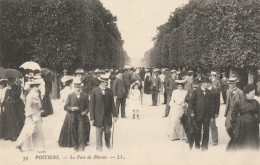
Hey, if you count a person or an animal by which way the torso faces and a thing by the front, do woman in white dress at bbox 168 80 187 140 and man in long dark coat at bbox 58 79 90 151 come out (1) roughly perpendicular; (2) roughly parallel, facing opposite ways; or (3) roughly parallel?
roughly parallel

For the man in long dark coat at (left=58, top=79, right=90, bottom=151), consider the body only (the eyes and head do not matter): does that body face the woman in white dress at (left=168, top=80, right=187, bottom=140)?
no

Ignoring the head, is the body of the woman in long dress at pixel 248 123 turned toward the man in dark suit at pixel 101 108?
no

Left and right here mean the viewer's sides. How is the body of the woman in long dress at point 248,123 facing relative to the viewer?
facing the viewer and to the right of the viewer

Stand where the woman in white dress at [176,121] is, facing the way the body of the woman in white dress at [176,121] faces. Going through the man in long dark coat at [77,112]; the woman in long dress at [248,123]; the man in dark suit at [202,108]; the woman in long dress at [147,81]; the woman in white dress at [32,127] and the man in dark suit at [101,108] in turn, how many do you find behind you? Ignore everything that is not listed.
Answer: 1

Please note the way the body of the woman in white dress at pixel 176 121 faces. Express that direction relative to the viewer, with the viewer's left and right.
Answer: facing the viewer

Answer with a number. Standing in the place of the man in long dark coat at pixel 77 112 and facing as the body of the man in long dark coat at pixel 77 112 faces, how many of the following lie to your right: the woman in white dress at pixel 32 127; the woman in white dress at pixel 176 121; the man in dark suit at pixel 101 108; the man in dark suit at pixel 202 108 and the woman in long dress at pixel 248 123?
1

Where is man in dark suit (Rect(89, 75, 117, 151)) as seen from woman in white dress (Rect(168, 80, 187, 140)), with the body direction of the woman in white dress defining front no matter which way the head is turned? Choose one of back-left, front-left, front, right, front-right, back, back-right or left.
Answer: front-right

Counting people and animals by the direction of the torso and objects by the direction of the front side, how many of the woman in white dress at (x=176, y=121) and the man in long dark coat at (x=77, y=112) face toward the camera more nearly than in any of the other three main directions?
2

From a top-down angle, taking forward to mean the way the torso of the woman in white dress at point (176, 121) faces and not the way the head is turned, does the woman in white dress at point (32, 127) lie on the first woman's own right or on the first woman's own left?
on the first woman's own right

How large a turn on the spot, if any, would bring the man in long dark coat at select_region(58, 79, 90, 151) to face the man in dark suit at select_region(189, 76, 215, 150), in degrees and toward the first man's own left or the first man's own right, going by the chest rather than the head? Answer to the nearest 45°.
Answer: approximately 90° to the first man's own left

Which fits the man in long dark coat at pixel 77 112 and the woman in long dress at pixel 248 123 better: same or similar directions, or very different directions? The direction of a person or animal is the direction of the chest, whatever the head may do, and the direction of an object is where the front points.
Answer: same or similar directions

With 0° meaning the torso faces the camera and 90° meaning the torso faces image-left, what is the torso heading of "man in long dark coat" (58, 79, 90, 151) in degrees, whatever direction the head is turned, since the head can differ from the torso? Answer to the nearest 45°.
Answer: approximately 0°

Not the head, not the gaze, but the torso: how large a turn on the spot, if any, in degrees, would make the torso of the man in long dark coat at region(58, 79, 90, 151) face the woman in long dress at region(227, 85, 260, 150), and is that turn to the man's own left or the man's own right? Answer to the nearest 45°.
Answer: approximately 45° to the man's own left
